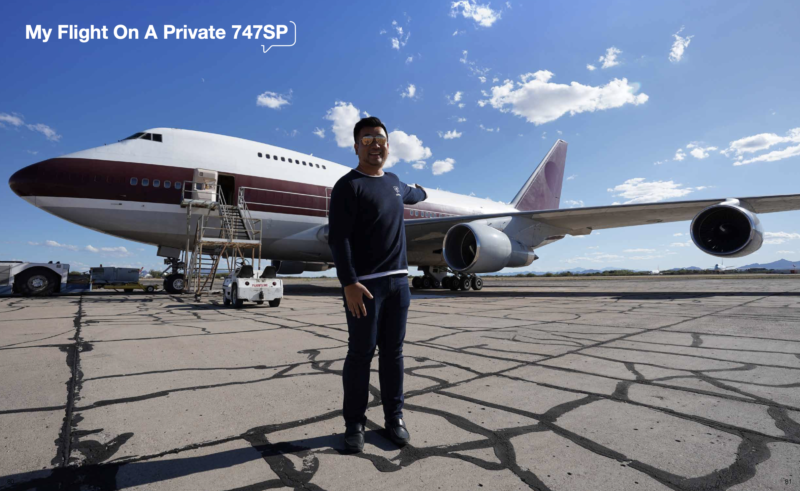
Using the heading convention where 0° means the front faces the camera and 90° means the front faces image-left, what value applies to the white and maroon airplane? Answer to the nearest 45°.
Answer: approximately 45°

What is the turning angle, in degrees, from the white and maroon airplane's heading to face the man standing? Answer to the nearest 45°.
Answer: approximately 45° to its left

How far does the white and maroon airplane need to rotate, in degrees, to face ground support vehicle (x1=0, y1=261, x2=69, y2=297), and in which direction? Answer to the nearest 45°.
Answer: approximately 45° to its right

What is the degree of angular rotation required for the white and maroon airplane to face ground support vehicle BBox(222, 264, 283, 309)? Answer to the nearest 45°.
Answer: approximately 45° to its left
